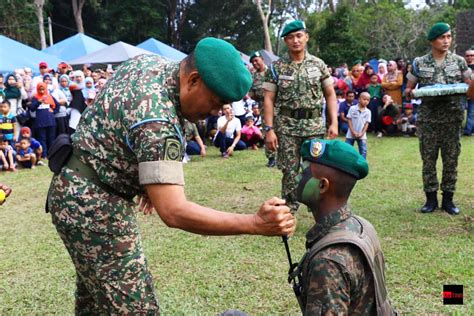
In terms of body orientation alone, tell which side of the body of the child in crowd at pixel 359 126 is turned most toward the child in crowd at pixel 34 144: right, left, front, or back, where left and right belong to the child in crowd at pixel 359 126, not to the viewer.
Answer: right

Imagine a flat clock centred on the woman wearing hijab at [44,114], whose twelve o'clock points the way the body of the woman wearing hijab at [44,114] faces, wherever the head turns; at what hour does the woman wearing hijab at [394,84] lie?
the woman wearing hijab at [394,84] is roughly at 9 o'clock from the woman wearing hijab at [44,114].

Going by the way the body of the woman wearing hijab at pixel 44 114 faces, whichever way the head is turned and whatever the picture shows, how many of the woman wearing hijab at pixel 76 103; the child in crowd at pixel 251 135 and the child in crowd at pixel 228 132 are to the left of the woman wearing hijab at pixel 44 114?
3

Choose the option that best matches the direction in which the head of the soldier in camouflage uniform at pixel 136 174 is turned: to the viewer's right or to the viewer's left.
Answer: to the viewer's right

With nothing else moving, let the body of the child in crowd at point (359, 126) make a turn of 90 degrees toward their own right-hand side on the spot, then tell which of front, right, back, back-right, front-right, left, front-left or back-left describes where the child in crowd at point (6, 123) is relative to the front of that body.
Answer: front

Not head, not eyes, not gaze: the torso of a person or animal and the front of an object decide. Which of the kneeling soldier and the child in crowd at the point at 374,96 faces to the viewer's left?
the kneeling soldier

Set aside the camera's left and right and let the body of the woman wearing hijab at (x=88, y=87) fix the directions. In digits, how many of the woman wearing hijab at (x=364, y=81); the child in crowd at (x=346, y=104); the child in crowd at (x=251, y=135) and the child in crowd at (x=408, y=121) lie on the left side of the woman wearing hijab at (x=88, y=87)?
4

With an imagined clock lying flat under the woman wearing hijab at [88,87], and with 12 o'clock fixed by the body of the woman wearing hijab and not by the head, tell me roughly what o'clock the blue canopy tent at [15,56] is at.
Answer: The blue canopy tent is roughly at 5 o'clock from the woman wearing hijab.

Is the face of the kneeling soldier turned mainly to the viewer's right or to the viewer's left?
to the viewer's left

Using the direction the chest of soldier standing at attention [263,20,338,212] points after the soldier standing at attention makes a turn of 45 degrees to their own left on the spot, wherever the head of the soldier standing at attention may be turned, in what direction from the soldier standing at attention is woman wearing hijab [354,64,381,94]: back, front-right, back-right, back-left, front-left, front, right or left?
back-left

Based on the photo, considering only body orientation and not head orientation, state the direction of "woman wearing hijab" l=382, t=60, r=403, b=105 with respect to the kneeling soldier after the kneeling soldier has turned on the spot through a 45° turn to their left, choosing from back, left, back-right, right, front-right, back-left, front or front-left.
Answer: back-right

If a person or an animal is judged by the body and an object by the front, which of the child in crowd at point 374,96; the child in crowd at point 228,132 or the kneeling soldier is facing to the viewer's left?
the kneeling soldier
